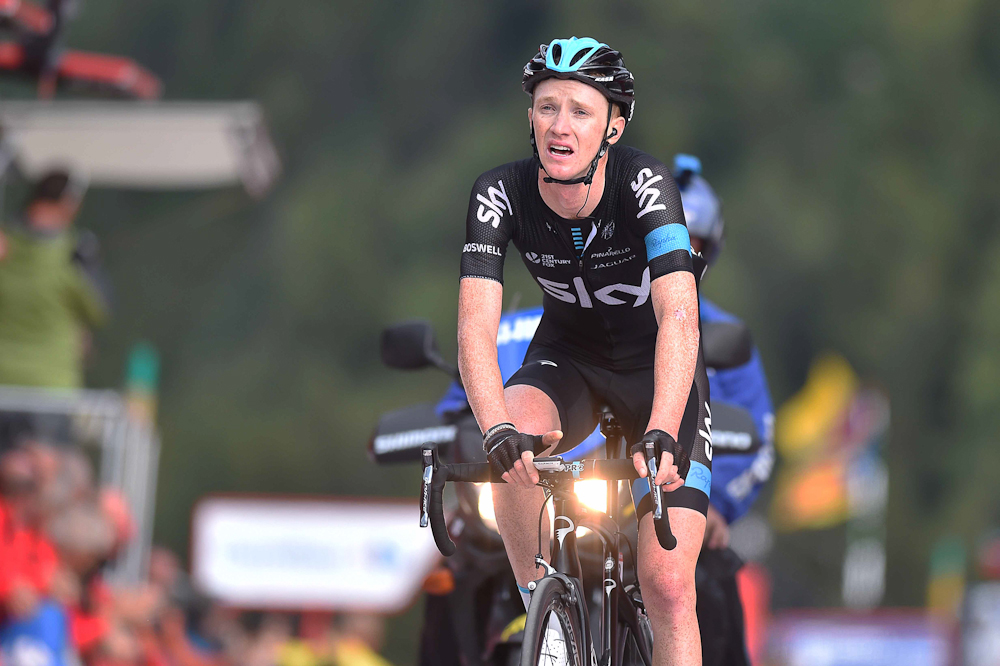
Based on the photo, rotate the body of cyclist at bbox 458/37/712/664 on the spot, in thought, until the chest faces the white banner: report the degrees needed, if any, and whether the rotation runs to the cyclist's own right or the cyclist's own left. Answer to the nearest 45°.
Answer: approximately 180°

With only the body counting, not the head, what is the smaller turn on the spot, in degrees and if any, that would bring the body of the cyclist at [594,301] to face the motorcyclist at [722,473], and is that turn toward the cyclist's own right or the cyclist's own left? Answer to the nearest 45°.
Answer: approximately 180°

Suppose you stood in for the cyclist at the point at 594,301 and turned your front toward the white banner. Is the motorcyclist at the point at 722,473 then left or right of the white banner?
right

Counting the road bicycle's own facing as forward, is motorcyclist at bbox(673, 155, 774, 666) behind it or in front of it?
behind

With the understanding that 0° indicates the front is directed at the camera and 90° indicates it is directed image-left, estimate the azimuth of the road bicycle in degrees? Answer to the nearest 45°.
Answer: approximately 0°
